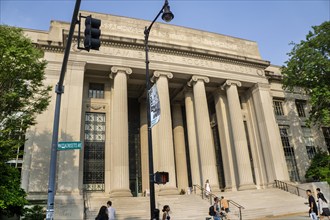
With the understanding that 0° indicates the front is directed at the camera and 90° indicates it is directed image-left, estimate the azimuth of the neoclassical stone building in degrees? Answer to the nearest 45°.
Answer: approximately 315°

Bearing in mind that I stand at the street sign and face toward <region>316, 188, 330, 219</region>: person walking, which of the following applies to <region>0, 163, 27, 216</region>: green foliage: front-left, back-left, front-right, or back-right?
back-left

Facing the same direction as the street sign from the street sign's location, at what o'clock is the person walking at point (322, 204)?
The person walking is roughly at 9 o'clock from the street sign.

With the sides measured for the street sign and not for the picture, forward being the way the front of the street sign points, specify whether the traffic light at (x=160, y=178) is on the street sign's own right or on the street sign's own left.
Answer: on the street sign's own left
